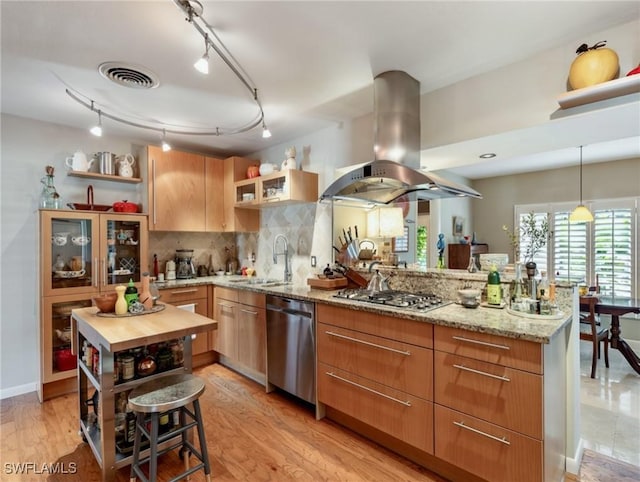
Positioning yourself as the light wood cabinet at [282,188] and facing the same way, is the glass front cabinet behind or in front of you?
in front

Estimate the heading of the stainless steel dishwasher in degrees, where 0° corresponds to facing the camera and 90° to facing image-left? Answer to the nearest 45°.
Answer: approximately 45°

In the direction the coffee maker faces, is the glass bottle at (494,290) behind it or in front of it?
in front

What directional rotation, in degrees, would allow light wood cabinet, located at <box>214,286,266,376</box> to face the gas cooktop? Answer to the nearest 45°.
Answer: approximately 90° to its left

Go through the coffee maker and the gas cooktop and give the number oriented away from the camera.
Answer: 0

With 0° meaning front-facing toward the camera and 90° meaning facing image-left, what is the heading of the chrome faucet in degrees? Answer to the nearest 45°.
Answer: approximately 45°

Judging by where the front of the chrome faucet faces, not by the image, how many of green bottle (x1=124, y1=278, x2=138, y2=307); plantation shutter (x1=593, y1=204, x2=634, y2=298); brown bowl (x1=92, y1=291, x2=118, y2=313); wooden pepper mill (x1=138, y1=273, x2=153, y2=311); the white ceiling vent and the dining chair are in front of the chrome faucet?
4

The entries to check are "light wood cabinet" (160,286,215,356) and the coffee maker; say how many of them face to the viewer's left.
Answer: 0

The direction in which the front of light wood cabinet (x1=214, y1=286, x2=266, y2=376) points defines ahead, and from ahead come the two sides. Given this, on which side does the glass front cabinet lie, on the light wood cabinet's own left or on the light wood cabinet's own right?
on the light wood cabinet's own right

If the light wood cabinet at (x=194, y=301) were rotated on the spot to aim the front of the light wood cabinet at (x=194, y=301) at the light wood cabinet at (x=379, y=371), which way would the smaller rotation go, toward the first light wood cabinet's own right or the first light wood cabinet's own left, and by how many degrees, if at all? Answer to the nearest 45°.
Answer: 0° — it already faces it
